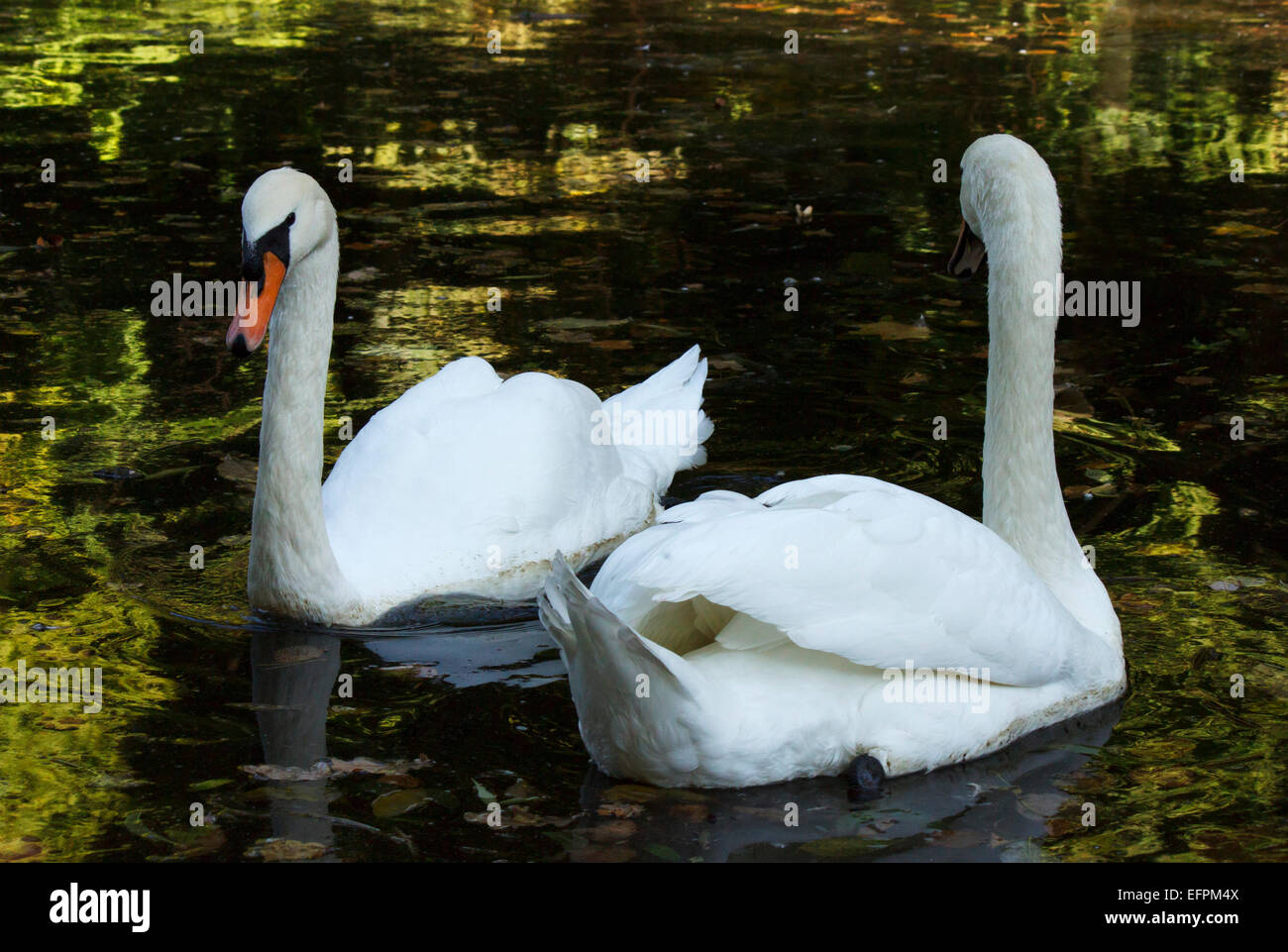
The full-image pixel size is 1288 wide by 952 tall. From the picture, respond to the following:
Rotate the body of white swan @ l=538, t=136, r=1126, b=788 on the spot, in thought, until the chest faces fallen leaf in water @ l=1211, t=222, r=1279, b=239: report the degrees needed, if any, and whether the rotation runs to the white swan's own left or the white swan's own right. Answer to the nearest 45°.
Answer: approximately 45° to the white swan's own left

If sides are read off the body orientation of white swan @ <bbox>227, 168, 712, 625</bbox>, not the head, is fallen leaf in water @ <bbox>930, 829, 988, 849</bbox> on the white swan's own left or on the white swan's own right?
on the white swan's own left

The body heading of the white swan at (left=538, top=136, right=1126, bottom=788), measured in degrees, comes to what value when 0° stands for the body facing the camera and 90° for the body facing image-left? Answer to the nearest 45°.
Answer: approximately 225°

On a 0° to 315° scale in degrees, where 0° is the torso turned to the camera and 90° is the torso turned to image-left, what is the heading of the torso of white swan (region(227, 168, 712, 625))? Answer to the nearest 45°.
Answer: approximately 45°

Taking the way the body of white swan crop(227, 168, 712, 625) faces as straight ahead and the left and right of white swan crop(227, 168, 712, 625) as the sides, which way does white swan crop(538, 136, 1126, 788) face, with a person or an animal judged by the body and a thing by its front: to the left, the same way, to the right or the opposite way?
the opposite way

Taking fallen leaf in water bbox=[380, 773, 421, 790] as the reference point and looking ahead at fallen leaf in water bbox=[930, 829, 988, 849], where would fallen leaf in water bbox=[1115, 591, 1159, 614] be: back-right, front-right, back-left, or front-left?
front-left

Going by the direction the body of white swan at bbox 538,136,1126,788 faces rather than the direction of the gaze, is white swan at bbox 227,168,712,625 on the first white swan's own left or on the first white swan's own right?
on the first white swan's own left

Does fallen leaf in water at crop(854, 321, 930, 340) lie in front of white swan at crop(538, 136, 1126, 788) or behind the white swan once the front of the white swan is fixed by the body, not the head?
in front

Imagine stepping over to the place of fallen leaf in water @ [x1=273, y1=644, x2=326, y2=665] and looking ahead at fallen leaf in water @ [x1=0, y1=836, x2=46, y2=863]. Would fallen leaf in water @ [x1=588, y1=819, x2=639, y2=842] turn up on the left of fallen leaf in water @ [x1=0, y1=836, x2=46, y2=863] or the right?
left

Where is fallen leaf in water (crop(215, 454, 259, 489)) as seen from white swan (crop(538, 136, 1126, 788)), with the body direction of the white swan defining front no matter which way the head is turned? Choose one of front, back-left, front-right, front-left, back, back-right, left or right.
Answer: left
